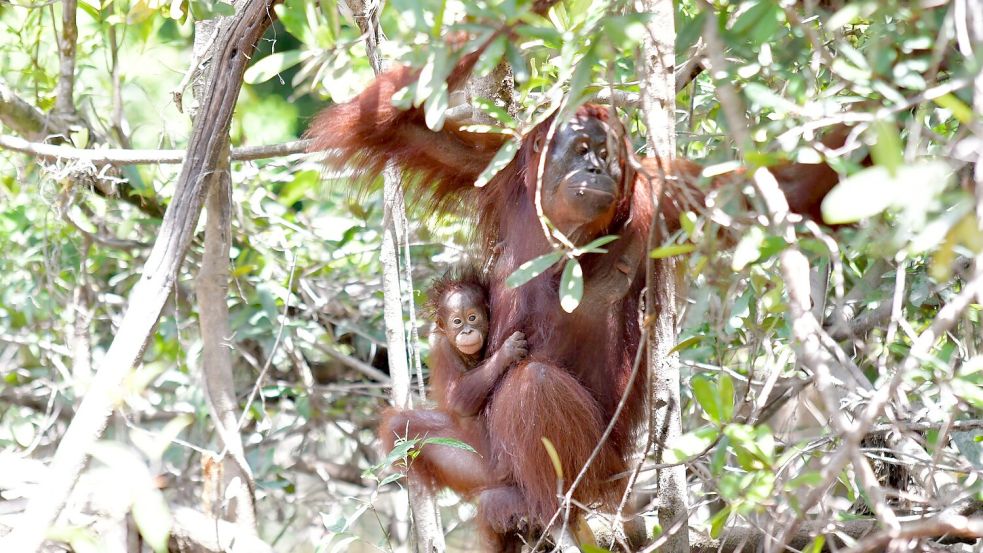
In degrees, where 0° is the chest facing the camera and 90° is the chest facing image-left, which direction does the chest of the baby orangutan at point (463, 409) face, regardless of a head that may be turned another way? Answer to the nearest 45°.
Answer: approximately 315°

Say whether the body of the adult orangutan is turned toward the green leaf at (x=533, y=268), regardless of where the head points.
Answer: yes

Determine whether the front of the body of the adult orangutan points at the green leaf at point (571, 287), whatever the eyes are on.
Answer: yes

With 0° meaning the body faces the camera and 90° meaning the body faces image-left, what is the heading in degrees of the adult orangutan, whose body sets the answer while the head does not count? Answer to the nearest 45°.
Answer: approximately 0°

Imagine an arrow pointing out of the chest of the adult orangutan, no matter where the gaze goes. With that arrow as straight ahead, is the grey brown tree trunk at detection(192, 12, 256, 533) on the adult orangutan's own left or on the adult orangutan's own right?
on the adult orangutan's own right
